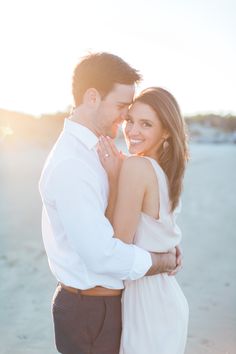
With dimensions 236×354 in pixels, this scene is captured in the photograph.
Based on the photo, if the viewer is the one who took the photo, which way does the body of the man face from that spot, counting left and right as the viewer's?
facing to the right of the viewer
